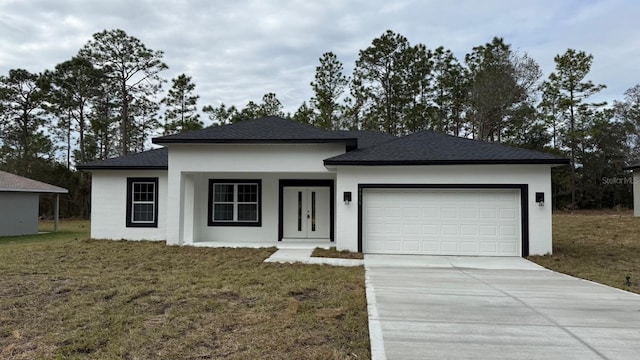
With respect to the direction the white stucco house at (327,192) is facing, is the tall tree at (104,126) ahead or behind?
behind

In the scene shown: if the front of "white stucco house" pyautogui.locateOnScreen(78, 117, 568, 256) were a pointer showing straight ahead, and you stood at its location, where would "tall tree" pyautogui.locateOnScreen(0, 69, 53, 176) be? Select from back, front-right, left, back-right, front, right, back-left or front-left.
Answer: back-right

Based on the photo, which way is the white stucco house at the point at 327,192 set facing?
toward the camera

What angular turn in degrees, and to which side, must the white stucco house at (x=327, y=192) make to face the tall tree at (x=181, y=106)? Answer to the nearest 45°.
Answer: approximately 135° to its right

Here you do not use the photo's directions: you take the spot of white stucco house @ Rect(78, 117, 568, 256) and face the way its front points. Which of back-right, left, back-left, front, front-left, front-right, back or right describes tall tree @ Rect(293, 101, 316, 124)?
back

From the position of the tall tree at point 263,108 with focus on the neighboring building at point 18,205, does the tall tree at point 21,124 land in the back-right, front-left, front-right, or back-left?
front-right

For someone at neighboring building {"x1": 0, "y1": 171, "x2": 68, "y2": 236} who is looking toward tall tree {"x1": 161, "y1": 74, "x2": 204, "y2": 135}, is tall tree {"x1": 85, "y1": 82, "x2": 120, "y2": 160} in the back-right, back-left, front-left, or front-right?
front-left

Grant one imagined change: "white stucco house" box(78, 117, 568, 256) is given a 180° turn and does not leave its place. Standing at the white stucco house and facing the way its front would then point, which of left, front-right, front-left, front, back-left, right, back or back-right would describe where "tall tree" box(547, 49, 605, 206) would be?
front-right

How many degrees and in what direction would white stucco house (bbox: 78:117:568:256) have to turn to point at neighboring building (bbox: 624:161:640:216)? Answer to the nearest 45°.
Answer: approximately 135° to its left

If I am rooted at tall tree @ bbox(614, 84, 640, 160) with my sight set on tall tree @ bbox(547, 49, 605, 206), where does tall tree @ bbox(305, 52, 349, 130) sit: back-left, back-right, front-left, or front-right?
front-right

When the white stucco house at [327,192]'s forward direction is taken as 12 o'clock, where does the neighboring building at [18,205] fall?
The neighboring building is roughly at 4 o'clock from the white stucco house.

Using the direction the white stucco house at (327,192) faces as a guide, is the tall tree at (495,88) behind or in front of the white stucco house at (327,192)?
behind
